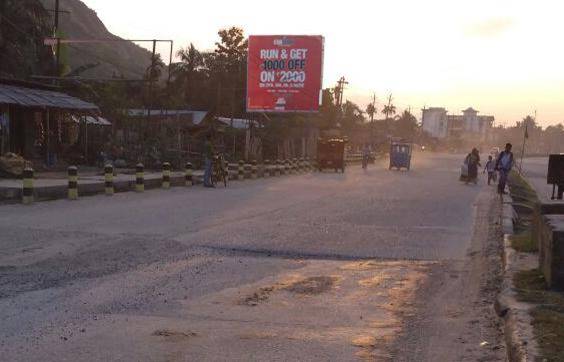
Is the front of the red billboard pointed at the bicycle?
yes

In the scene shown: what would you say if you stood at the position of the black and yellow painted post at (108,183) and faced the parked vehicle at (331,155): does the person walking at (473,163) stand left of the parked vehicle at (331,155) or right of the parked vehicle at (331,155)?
right

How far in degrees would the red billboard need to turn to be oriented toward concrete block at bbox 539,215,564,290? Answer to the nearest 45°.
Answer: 0° — it already faces it

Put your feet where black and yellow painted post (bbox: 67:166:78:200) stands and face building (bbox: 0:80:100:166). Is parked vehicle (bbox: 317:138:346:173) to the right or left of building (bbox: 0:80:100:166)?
right

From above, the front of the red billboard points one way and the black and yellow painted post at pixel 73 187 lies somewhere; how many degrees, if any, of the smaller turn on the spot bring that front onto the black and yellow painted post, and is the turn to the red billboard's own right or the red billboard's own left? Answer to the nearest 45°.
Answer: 0° — it already faces it

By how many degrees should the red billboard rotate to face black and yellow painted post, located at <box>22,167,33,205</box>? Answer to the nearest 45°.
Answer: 0° — it already faces it

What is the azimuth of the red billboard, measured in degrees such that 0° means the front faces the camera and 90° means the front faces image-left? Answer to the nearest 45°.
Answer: approximately 0°

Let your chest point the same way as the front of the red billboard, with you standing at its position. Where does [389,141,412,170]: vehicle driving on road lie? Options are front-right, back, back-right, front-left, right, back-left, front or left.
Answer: back-left
